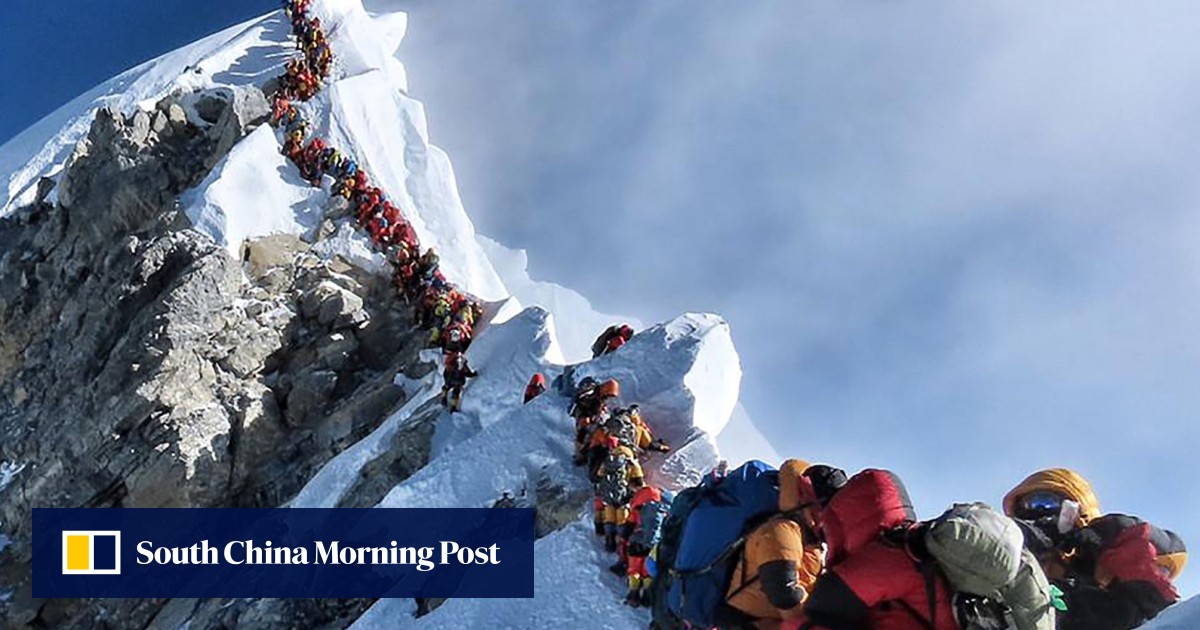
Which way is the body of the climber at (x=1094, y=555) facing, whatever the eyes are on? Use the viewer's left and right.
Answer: facing the viewer and to the left of the viewer

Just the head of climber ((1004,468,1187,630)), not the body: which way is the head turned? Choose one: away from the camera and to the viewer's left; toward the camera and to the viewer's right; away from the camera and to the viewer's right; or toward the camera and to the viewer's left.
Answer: toward the camera and to the viewer's left

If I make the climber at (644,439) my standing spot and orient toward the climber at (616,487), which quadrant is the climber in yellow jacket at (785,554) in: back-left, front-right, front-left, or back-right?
front-left

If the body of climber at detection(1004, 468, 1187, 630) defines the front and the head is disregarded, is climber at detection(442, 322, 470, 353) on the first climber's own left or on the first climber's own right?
on the first climber's own right
